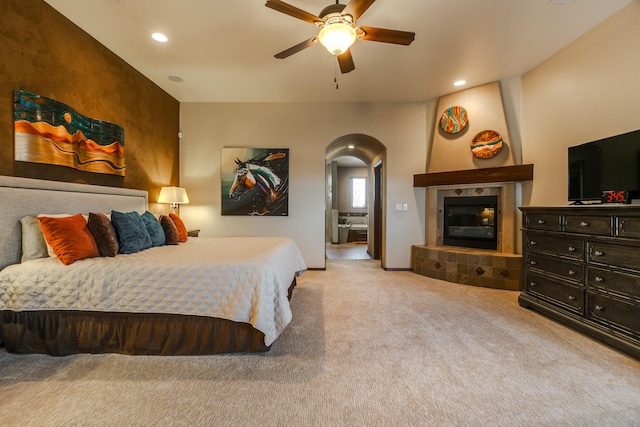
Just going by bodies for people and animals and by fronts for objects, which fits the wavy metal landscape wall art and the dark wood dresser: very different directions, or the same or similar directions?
very different directions

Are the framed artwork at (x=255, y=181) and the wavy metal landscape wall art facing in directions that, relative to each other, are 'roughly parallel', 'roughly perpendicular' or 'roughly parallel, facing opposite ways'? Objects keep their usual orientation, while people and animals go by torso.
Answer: roughly perpendicular

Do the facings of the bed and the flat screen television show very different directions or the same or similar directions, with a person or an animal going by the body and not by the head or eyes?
very different directions

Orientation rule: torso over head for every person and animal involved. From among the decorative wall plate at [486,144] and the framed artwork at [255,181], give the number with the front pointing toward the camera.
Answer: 2

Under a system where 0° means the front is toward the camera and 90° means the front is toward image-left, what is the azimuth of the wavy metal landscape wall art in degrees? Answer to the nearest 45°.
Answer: approximately 315°

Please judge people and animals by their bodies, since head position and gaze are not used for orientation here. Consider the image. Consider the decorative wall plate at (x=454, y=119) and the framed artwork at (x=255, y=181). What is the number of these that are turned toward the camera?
2

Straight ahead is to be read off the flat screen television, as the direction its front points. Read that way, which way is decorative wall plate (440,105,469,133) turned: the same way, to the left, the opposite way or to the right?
to the left

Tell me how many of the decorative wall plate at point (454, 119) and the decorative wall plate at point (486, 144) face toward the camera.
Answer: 2

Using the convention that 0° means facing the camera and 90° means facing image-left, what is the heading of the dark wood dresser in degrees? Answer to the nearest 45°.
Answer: approximately 45°

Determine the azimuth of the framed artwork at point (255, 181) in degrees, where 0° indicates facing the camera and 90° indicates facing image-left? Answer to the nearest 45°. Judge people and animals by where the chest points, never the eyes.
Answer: approximately 0°
